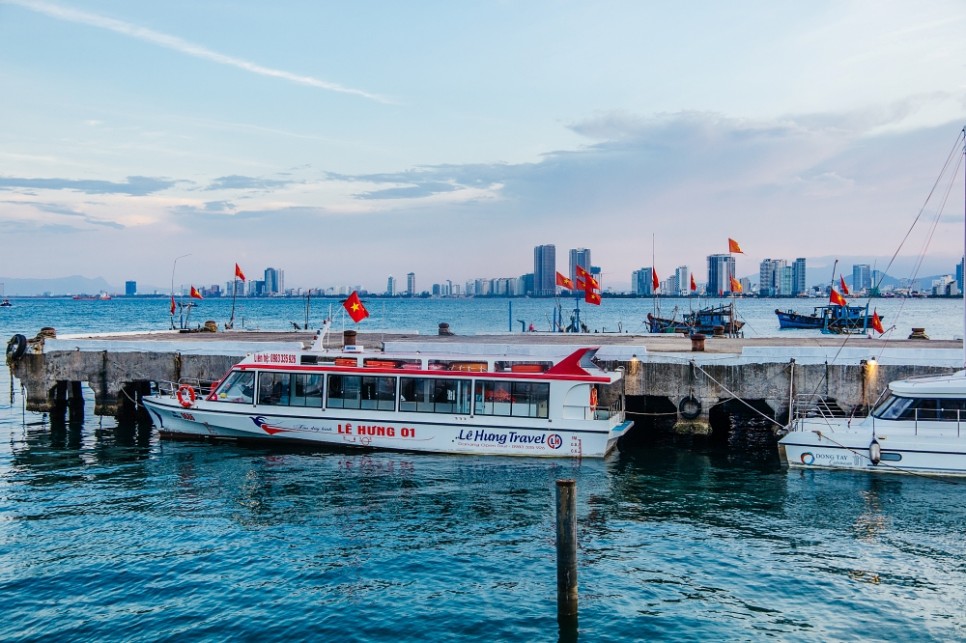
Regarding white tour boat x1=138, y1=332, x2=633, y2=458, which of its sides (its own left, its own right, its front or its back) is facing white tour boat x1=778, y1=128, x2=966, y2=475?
back

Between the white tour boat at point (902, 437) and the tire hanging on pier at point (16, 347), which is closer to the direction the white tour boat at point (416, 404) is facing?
the tire hanging on pier

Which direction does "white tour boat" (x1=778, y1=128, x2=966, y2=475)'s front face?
to the viewer's left

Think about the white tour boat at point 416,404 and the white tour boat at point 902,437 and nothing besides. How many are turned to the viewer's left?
2

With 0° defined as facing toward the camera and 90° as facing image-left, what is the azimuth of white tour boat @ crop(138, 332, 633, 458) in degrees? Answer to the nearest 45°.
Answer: approximately 90°

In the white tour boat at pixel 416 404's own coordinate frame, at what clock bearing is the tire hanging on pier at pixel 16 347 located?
The tire hanging on pier is roughly at 1 o'clock from the white tour boat.

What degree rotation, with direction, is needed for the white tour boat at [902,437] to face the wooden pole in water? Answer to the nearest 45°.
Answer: approximately 90° to its left

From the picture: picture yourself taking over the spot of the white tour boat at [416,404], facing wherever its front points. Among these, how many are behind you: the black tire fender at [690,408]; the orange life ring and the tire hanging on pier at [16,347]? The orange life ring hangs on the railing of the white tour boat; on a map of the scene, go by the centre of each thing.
1

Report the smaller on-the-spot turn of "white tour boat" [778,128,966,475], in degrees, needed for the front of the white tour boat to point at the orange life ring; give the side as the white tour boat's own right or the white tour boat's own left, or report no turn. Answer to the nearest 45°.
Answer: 0° — it already faces it
